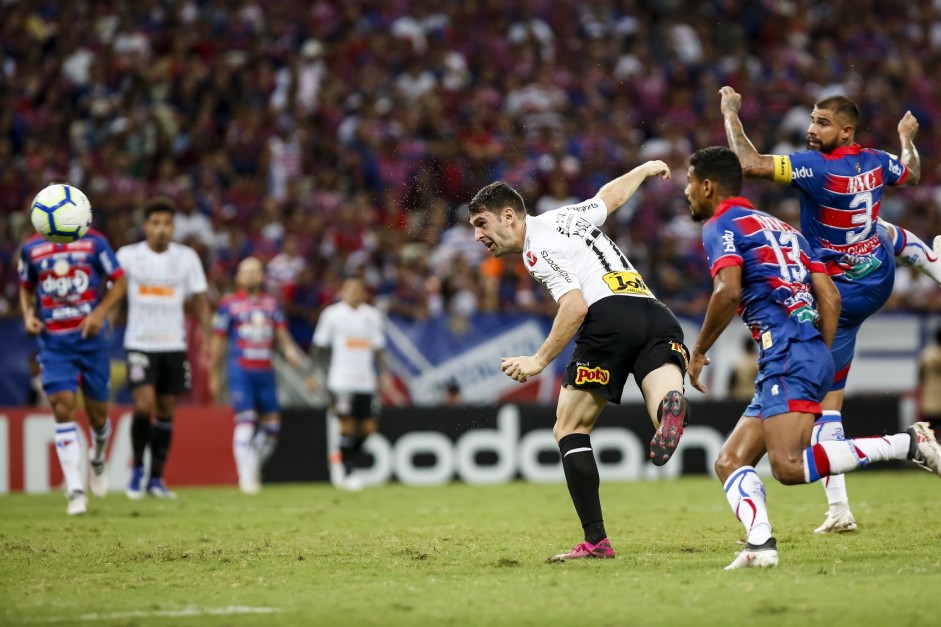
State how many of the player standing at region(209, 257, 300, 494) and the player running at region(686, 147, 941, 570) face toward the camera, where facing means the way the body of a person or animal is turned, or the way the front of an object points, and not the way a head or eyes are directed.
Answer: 1

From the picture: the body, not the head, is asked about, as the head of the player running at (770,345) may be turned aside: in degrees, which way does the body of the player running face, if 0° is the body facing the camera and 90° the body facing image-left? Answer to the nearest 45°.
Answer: approximately 135°

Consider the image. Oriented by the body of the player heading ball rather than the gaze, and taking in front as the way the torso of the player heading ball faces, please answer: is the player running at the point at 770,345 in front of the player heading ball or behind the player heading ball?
behind

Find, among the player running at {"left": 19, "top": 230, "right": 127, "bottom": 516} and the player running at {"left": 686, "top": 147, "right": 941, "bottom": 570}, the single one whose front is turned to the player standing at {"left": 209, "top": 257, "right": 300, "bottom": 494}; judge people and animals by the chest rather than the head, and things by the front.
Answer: the player running at {"left": 686, "top": 147, "right": 941, "bottom": 570}

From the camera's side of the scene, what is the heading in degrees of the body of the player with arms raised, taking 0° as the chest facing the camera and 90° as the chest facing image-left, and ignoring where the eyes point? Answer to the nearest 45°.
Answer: approximately 135°

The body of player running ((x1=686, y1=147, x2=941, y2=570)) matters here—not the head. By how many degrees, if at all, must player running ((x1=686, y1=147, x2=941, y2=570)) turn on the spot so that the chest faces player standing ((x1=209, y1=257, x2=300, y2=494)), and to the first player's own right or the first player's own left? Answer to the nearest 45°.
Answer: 0° — they already face them

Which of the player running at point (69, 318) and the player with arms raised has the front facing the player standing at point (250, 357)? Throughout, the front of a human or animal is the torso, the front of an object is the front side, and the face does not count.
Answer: the player with arms raised

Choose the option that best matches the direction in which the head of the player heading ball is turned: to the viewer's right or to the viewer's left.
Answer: to the viewer's left

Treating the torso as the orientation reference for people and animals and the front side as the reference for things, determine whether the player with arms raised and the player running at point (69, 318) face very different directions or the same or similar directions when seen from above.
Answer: very different directions
